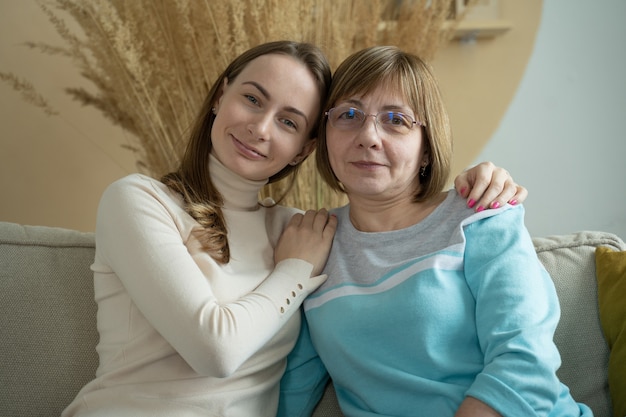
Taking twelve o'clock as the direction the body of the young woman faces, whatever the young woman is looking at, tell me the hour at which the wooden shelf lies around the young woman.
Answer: The wooden shelf is roughly at 9 o'clock from the young woman.

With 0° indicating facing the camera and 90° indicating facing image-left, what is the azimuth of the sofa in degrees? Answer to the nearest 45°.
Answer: approximately 0°

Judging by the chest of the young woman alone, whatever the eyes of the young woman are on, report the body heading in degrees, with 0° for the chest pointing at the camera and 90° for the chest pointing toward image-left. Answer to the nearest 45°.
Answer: approximately 315°

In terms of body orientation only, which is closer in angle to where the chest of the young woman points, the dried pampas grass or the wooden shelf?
the wooden shelf

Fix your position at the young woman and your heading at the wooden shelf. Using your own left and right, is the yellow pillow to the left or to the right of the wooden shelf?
right

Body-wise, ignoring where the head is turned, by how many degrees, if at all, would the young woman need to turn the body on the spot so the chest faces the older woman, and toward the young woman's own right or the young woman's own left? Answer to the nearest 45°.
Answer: approximately 45° to the young woman's own left

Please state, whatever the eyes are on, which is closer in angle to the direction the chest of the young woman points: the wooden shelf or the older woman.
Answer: the older woman

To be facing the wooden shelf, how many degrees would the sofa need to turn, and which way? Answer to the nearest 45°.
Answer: approximately 135° to its left

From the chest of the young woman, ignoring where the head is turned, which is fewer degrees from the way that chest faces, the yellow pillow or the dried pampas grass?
the yellow pillow

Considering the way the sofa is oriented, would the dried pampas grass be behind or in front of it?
behind
